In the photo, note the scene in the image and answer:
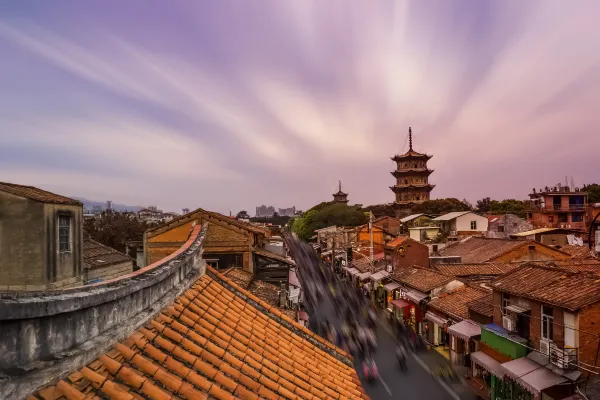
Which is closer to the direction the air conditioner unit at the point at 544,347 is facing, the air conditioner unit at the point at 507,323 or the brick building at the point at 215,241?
the brick building

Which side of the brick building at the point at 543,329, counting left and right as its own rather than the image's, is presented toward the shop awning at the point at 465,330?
right

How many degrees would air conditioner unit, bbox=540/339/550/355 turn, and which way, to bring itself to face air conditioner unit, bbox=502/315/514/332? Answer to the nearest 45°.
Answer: approximately 90° to its right

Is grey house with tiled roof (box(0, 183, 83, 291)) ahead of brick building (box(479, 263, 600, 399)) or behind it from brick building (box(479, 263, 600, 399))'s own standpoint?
ahead

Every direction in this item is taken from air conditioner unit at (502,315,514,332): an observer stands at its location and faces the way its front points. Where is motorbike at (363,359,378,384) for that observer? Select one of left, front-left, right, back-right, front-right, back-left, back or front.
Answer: front-right

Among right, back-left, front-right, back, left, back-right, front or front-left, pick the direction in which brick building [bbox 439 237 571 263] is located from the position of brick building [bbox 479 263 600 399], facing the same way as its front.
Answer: back-right

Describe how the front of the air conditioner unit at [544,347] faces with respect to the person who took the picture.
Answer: facing the viewer and to the left of the viewer

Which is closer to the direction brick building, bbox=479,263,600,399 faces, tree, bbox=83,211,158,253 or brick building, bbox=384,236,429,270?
the tree

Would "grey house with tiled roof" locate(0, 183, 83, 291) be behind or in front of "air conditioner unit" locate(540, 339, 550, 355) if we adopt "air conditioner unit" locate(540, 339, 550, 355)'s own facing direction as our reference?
in front

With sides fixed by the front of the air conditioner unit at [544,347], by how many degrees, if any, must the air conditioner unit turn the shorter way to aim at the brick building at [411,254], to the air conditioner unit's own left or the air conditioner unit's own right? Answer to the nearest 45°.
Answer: approximately 90° to the air conditioner unit's own right

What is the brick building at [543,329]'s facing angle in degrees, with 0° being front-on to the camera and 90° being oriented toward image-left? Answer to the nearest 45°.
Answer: approximately 45°

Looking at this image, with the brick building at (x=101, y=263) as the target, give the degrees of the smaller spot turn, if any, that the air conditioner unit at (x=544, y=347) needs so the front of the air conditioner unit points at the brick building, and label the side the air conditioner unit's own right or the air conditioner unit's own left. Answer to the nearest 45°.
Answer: approximately 45° to the air conditioner unit's own right

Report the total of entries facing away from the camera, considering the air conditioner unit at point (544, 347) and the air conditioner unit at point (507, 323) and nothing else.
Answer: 0
